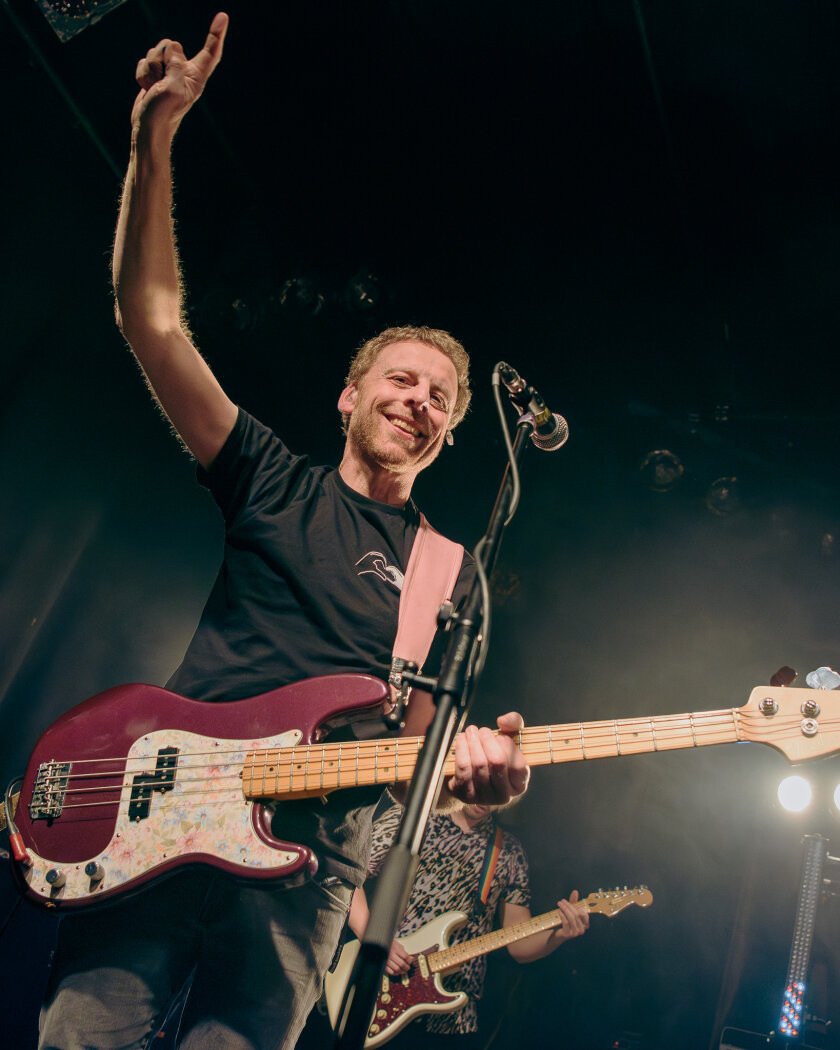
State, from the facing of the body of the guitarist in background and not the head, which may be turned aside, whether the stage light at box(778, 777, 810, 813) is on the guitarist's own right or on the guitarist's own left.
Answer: on the guitarist's own left

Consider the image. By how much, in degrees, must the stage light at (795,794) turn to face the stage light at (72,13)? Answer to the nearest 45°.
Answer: approximately 45° to its right

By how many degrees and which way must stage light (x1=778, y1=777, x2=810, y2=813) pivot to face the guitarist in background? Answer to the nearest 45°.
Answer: approximately 90° to its right

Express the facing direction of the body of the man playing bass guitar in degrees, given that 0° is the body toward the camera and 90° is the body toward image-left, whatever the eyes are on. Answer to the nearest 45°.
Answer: approximately 315°

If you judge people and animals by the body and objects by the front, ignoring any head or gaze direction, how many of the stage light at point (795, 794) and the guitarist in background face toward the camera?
2

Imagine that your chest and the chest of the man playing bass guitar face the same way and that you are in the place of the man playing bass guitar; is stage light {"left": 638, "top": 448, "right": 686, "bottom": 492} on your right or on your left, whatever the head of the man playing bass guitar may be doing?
on your left

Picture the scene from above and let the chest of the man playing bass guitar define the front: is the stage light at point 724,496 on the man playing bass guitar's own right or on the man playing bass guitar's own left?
on the man playing bass guitar's own left

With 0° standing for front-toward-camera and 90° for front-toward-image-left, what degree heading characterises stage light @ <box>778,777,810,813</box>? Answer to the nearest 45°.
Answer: approximately 0°

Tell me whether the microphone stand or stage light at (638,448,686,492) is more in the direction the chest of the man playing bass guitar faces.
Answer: the microphone stand
